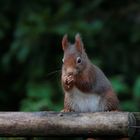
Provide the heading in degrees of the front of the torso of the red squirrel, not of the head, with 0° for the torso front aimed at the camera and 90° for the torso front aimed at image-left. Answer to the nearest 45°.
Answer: approximately 45°
